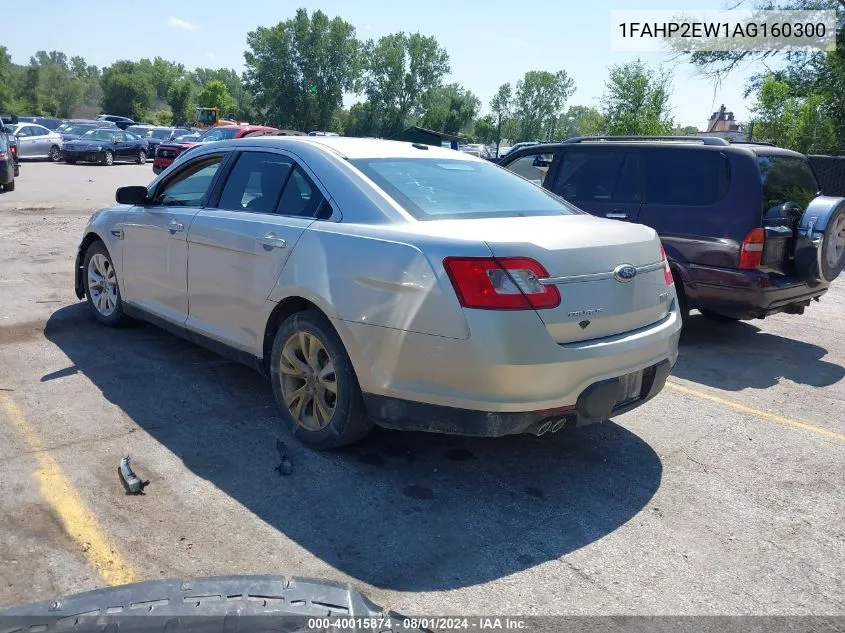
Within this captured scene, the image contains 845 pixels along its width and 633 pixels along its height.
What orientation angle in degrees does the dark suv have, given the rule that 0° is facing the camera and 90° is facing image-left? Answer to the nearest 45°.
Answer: approximately 135°

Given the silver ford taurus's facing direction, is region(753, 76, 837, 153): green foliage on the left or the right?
on its right

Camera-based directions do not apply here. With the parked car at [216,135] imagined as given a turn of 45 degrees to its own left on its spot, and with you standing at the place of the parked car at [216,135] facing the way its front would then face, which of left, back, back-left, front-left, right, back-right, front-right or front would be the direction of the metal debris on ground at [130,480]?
front

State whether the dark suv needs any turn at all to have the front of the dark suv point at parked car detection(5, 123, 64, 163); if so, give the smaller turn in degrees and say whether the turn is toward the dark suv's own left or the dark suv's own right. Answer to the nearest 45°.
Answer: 0° — it already faces it

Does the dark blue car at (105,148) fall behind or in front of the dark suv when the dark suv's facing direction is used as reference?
in front

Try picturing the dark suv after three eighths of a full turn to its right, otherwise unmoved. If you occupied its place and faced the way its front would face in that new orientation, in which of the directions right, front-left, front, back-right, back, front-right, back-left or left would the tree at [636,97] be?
left

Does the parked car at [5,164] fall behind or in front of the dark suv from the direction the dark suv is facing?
in front

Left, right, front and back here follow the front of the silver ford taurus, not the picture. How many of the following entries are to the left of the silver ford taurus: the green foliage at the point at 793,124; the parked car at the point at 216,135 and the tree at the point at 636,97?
0

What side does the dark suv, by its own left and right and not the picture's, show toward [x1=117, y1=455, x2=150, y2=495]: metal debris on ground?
left

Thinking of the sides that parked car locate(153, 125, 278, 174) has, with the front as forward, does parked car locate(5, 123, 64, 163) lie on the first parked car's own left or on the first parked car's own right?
on the first parked car's own right

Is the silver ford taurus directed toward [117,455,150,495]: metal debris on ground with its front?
no

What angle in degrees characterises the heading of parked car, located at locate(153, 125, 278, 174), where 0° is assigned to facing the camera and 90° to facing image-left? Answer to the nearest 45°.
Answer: approximately 45°

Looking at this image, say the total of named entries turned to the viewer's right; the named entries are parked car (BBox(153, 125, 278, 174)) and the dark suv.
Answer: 0

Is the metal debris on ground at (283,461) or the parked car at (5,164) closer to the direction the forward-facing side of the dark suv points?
the parked car

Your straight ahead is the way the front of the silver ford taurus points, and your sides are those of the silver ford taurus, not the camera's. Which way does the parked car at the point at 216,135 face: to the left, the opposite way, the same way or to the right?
to the left

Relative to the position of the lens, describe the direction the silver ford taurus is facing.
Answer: facing away from the viewer and to the left of the viewer

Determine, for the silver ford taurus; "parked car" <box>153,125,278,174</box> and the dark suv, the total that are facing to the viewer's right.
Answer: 0

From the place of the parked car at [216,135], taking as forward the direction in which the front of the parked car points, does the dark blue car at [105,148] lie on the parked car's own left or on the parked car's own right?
on the parked car's own right

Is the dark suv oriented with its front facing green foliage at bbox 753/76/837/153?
no

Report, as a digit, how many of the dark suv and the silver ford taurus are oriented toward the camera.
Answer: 0
